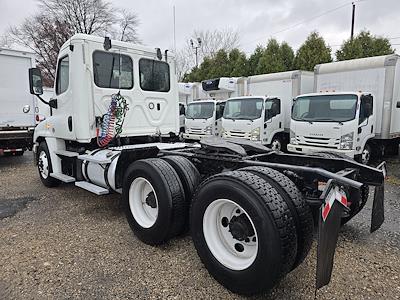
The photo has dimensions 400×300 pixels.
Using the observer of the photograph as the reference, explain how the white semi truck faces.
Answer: facing away from the viewer and to the left of the viewer

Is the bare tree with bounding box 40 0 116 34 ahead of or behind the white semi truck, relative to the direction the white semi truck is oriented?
ahead

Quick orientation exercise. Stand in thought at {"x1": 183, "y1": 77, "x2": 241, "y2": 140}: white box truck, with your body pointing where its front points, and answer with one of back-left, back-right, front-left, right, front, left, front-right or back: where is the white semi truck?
front-left

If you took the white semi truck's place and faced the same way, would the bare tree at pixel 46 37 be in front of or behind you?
in front

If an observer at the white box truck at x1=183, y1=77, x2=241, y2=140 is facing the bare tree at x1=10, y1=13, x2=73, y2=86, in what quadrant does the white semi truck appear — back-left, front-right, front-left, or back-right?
back-left

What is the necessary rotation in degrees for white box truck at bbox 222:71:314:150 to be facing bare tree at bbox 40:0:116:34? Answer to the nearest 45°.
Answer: approximately 90° to its right

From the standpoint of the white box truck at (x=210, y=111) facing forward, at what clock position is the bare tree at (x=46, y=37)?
The bare tree is roughly at 3 o'clock from the white box truck.

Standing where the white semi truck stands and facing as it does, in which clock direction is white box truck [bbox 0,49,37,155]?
The white box truck is roughly at 12 o'clock from the white semi truck.

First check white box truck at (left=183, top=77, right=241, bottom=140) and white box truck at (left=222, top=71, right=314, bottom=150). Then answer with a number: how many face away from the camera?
0

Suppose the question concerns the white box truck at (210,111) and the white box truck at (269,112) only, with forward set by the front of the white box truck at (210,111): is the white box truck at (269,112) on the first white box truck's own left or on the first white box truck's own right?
on the first white box truck's own left

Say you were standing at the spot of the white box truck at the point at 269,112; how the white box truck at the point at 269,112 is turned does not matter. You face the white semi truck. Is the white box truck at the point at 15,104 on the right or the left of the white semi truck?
right

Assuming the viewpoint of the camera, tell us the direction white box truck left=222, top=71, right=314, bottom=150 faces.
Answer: facing the viewer and to the left of the viewer

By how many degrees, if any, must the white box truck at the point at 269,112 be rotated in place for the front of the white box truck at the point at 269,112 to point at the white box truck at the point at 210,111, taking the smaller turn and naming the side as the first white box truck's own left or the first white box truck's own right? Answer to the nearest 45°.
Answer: approximately 90° to the first white box truck's own right

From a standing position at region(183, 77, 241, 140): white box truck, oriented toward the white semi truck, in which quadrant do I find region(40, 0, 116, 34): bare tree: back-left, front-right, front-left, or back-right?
back-right
